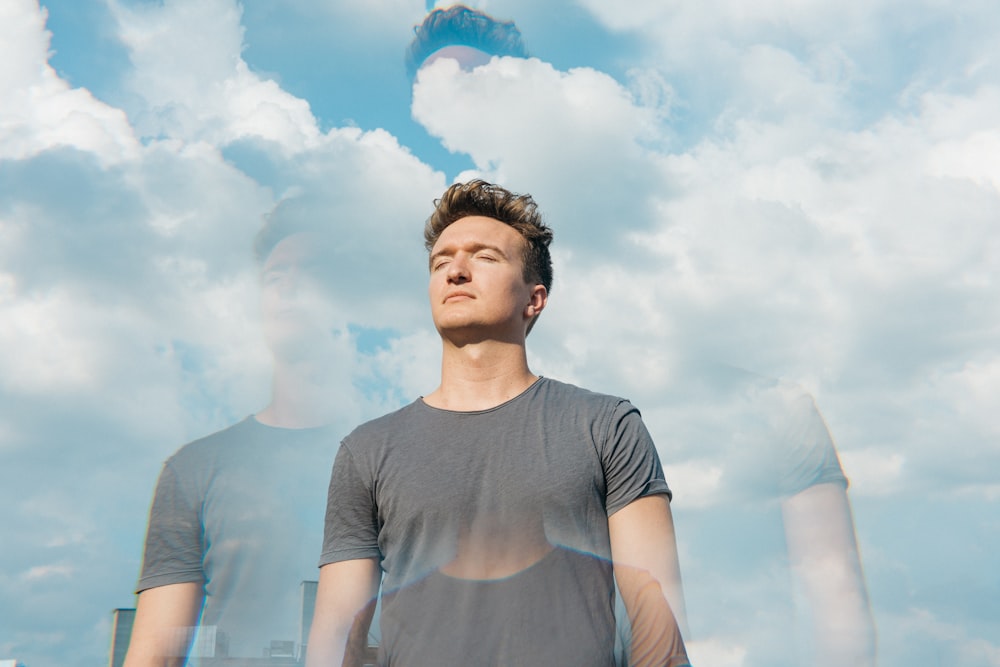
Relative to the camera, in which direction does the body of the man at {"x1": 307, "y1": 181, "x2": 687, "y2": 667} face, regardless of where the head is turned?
toward the camera
